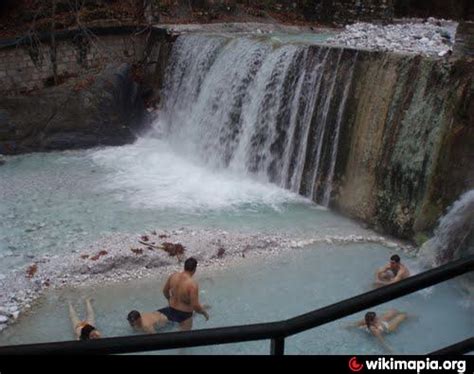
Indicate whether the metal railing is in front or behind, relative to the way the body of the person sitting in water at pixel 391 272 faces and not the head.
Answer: in front

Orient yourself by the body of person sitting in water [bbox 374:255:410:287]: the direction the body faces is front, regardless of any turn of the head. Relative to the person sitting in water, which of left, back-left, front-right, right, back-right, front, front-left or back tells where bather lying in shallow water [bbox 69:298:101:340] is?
front

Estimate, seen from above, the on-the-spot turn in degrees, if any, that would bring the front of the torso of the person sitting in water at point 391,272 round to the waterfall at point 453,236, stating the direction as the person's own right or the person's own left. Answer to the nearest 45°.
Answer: approximately 180°

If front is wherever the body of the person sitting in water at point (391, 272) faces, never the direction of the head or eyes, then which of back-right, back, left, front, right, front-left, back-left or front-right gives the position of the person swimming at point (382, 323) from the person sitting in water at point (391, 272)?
front-left

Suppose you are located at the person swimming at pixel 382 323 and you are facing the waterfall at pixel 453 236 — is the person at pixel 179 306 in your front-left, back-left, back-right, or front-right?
back-left

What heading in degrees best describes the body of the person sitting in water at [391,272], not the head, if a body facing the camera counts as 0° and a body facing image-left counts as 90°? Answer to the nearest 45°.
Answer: approximately 45°

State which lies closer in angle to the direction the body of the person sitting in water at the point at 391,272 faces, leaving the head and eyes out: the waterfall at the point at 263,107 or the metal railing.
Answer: the metal railing

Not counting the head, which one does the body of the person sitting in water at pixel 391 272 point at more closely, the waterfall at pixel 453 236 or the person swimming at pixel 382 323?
the person swimming
